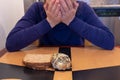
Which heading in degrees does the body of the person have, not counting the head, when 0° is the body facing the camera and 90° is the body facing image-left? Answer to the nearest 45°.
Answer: approximately 0°
